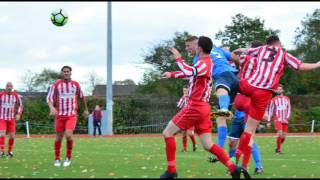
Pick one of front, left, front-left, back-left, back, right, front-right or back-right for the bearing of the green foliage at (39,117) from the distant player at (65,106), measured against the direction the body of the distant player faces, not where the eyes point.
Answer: back

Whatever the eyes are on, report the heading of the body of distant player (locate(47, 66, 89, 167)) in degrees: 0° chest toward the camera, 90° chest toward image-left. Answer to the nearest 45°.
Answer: approximately 0°

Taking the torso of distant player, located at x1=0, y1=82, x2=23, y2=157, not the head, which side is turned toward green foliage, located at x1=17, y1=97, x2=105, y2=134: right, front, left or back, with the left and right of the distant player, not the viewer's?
back

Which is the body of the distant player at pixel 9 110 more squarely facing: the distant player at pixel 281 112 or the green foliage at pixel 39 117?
the distant player

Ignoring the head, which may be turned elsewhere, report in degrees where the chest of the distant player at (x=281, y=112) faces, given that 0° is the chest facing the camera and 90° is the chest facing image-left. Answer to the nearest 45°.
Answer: approximately 0°

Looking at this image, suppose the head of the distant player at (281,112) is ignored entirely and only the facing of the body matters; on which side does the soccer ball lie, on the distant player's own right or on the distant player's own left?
on the distant player's own right
